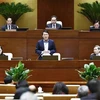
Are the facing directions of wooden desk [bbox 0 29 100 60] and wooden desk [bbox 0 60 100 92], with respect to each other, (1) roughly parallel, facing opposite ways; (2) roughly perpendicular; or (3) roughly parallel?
roughly parallel

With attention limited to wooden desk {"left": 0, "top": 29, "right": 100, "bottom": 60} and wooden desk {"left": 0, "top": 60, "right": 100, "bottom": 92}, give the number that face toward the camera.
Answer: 2

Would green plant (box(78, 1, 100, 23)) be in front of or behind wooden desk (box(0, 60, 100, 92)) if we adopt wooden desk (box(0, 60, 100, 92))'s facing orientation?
behind

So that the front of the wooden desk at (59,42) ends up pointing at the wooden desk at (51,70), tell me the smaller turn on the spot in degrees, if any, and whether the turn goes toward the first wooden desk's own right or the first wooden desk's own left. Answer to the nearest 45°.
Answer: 0° — it already faces it

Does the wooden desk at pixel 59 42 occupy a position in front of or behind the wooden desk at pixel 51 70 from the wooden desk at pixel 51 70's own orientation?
behind

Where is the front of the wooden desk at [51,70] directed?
toward the camera

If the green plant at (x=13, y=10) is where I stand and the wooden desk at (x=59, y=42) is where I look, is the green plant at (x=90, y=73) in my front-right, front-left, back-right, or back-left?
front-right

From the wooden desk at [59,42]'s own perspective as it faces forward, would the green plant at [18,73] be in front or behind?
in front

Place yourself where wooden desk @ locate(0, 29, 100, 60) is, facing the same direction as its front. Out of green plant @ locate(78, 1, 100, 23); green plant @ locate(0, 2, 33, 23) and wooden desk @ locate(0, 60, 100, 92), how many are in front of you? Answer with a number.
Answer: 1

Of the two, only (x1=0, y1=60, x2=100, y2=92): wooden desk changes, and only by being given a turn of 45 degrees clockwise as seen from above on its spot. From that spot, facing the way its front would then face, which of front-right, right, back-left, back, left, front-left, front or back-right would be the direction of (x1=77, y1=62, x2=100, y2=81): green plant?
left
